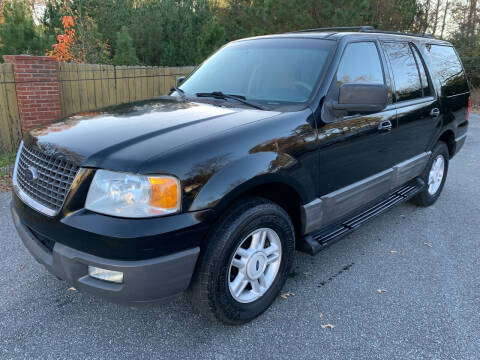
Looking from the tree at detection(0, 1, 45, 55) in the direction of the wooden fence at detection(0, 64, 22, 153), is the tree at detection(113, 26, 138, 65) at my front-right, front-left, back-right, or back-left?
back-left

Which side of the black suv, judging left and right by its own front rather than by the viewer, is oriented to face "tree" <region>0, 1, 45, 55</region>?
right

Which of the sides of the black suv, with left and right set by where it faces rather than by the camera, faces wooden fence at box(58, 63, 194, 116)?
right

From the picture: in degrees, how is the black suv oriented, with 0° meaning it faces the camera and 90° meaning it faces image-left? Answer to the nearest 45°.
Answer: approximately 45°

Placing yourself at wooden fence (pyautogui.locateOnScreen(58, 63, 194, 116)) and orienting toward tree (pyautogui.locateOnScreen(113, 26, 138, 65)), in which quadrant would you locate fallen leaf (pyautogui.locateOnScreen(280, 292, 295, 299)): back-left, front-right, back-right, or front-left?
back-right

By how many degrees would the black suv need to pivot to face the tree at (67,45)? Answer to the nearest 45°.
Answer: approximately 90° to its right

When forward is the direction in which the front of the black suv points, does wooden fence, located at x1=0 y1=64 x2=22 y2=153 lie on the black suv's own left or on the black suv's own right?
on the black suv's own right
